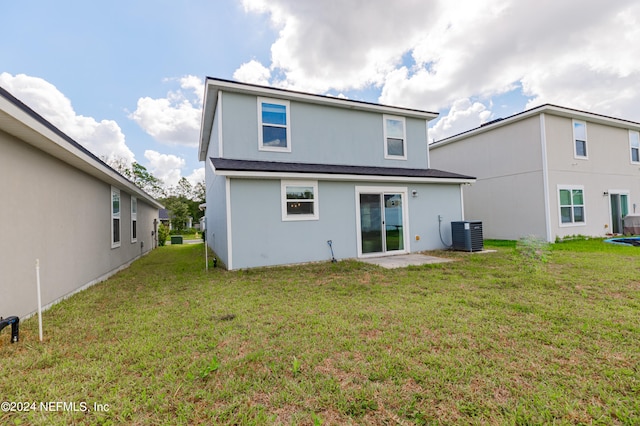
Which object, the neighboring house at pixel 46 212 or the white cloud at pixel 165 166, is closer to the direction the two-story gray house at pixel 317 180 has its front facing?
the white cloud

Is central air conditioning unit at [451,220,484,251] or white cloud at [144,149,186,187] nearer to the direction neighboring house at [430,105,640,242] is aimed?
the white cloud

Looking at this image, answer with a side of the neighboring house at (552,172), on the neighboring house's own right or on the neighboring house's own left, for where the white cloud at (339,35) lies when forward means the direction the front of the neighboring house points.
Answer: on the neighboring house's own left

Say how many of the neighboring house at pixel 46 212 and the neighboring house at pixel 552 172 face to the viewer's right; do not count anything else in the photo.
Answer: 0

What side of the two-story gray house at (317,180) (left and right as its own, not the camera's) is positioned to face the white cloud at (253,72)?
front

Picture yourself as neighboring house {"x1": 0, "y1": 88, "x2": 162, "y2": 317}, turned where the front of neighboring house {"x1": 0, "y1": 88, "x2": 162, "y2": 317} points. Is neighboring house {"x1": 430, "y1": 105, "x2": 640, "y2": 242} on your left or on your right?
on your right

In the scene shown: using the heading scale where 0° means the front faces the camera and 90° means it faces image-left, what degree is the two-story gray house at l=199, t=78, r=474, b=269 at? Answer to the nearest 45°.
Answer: approximately 135°

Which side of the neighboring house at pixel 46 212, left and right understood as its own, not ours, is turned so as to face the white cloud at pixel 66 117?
front

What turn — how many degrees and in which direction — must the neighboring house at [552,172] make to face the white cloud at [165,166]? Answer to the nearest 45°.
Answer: approximately 45° to its left

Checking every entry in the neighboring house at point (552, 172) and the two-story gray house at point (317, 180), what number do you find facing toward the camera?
0

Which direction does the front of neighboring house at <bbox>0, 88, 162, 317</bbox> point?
away from the camera
